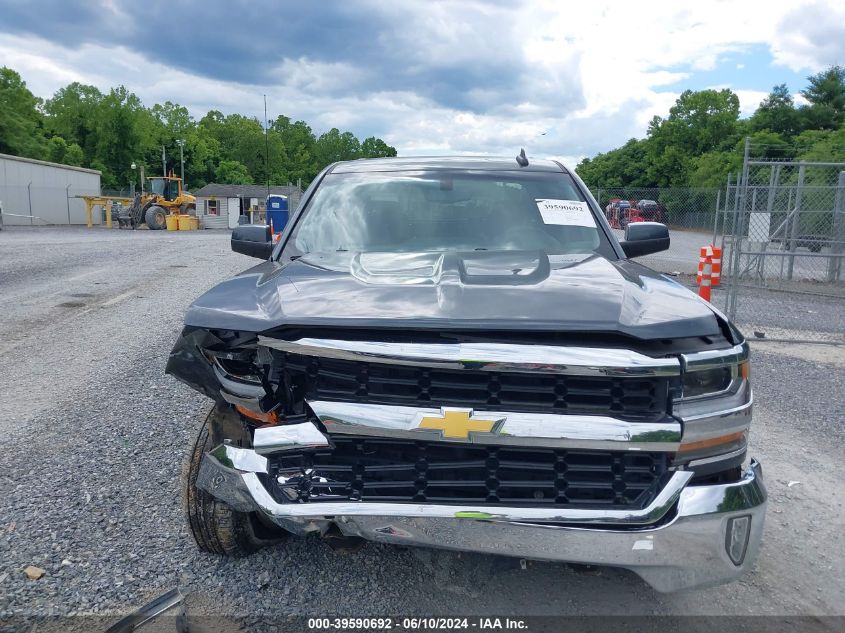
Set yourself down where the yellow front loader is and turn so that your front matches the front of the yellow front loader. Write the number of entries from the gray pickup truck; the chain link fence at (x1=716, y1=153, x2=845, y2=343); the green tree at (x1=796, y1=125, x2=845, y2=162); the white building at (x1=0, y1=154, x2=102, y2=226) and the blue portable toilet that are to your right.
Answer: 1

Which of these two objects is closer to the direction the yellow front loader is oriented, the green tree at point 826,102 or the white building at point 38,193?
the white building

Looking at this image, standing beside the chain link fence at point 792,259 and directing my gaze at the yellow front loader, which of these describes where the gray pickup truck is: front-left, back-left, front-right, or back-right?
back-left

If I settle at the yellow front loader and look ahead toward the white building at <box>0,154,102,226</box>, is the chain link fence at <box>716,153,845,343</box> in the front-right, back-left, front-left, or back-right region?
back-left

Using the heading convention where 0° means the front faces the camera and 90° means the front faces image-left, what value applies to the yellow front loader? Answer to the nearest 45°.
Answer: approximately 45°

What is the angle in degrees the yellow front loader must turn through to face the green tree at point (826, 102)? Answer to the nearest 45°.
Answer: approximately 135° to its left

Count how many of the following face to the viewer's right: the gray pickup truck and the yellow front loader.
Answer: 0

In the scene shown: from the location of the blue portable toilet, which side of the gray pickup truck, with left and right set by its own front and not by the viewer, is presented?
back

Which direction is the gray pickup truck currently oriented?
toward the camera

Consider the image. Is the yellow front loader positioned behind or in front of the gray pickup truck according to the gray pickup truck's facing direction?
behind
